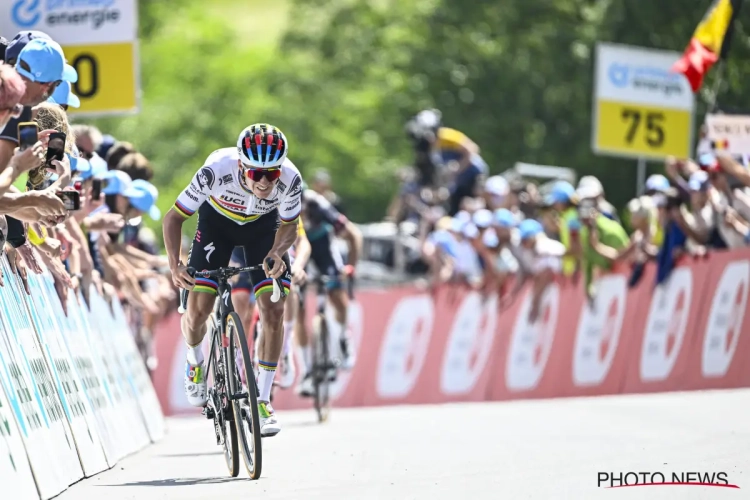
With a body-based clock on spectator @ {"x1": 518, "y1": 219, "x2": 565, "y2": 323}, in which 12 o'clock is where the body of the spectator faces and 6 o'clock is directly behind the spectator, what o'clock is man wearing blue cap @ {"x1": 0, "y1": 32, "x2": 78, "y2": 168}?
The man wearing blue cap is roughly at 11 o'clock from the spectator.

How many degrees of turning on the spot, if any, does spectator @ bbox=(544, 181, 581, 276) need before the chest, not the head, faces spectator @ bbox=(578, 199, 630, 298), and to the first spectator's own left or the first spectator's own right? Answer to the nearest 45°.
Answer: approximately 90° to the first spectator's own left

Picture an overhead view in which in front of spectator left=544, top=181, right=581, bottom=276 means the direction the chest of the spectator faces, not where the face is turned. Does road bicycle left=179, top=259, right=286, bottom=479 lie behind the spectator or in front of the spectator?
in front

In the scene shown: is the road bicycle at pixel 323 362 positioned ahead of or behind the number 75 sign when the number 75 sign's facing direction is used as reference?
ahead

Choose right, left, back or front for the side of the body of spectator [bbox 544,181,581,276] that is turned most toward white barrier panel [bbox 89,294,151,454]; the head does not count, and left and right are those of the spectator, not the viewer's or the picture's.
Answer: front

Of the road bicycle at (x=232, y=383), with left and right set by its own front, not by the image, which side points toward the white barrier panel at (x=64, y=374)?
right

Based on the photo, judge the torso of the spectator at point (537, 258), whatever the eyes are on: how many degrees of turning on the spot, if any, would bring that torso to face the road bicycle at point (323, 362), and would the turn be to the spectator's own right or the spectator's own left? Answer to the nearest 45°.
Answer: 0° — they already face it

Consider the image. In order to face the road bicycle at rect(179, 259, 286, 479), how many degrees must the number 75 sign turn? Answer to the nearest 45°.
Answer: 0° — it already faces it

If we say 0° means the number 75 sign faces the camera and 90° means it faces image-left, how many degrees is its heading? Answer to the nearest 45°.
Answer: approximately 0°

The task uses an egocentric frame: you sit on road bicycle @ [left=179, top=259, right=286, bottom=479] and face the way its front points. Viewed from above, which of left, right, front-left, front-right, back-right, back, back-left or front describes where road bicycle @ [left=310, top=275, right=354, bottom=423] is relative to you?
back
